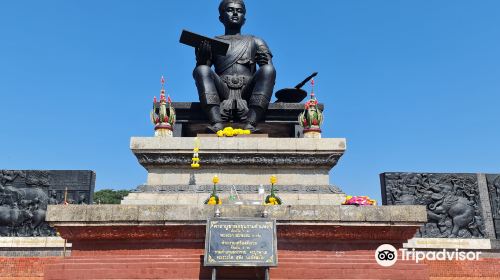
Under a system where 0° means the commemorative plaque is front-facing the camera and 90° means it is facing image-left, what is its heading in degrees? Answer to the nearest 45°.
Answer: approximately 0°

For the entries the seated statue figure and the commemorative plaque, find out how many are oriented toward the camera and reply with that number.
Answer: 2

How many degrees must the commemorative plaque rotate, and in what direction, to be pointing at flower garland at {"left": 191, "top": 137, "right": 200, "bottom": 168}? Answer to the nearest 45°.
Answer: approximately 180°

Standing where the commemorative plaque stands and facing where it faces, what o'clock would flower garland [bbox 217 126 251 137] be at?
The flower garland is roughly at 6 o'clock from the commemorative plaque.

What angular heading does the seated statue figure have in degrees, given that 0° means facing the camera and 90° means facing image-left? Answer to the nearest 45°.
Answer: approximately 0°
